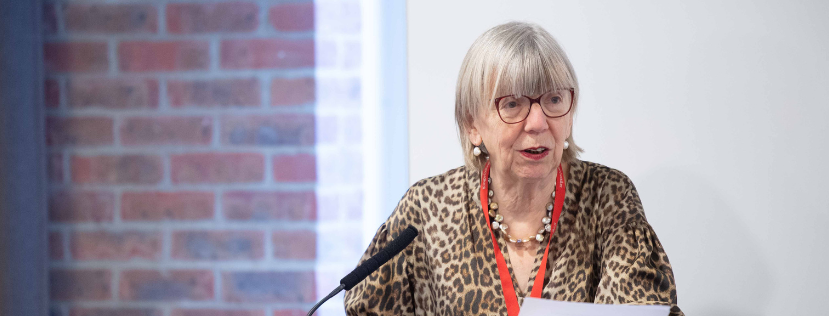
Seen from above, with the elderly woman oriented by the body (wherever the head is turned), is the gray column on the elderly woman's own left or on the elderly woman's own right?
on the elderly woman's own right

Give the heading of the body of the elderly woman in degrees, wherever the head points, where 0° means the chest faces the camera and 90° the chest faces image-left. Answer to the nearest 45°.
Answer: approximately 0°
